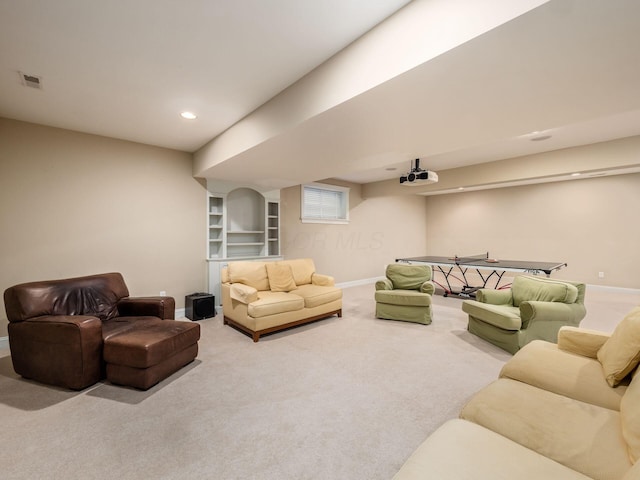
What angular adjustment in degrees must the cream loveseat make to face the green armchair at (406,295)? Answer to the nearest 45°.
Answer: approximately 45° to its left

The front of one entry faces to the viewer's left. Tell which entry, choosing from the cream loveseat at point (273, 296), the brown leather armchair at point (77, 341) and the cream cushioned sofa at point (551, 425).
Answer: the cream cushioned sofa

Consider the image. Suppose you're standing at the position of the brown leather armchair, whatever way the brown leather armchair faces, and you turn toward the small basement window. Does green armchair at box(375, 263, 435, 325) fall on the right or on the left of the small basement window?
right

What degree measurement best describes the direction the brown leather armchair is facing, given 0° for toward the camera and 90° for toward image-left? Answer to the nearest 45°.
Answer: approximately 315°

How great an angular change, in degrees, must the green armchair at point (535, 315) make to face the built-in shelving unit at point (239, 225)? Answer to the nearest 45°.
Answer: approximately 45° to its right

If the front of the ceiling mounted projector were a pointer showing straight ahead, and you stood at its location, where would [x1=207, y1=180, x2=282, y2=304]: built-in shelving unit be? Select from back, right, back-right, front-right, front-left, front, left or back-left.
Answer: front-right

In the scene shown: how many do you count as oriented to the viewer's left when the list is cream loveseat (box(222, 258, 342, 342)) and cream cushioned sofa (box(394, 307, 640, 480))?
1

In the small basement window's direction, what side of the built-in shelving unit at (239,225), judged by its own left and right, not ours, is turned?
left

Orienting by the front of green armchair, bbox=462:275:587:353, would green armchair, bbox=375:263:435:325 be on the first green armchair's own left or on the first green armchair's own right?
on the first green armchair's own right

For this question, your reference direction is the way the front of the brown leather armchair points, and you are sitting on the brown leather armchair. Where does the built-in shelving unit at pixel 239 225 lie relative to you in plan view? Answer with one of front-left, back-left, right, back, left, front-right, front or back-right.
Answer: left

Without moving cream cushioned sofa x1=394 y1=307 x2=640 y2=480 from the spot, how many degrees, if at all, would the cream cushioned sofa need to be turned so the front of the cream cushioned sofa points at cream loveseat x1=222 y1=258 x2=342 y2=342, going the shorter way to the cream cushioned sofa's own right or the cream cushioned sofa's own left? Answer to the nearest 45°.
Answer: approximately 45° to the cream cushioned sofa's own right

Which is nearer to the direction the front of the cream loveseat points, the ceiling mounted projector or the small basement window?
the ceiling mounted projector

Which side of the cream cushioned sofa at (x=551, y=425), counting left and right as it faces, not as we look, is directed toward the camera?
left
